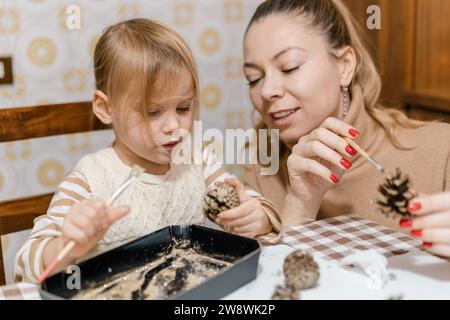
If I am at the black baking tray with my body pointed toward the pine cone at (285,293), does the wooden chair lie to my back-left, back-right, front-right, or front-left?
back-left

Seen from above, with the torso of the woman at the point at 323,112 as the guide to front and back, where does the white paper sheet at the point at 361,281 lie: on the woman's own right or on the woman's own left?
on the woman's own left

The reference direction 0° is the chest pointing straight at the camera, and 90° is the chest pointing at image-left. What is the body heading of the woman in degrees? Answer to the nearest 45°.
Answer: approximately 45°

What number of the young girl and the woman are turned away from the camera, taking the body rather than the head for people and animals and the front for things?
0

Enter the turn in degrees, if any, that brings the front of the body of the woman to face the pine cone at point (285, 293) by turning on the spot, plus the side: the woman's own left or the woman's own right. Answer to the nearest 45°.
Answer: approximately 45° to the woman's own left

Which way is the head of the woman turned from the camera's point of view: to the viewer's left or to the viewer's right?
to the viewer's left

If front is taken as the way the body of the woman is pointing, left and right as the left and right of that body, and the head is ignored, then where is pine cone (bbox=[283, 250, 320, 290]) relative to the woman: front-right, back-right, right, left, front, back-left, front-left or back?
front-left

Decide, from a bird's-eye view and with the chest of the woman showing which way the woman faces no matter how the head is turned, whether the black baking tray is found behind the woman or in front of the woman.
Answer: in front
